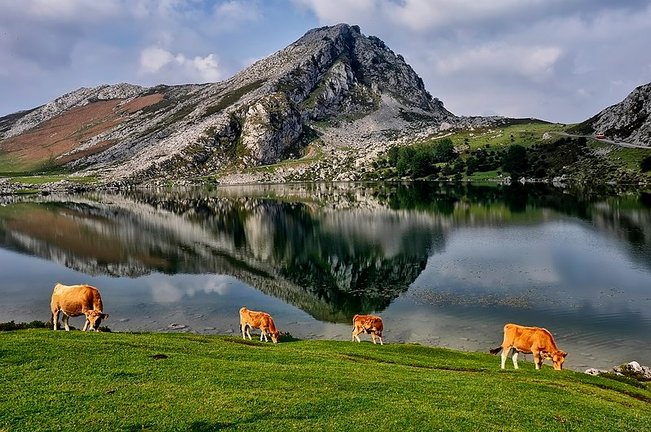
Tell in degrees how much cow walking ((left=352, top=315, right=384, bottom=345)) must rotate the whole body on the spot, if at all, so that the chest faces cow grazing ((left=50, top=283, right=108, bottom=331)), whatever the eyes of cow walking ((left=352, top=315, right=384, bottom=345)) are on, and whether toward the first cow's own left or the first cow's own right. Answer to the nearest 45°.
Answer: approximately 135° to the first cow's own right

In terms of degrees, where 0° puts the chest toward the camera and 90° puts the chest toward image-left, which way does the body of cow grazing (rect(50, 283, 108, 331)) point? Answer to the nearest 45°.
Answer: approximately 315°

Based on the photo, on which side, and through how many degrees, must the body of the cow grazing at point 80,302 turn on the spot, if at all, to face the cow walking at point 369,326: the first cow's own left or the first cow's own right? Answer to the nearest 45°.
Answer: approximately 45° to the first cow's own left

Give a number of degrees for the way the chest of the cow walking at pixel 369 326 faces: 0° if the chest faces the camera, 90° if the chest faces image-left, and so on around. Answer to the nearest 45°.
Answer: approximately 270°
